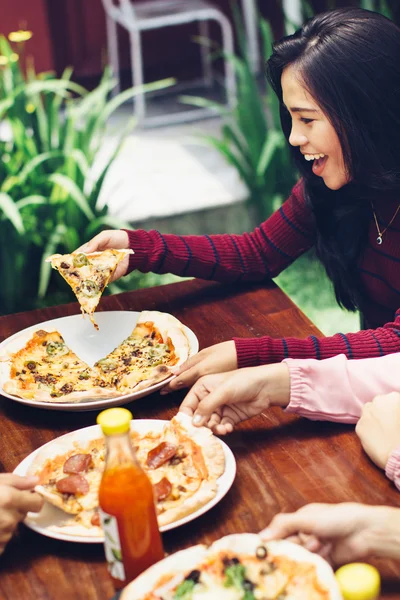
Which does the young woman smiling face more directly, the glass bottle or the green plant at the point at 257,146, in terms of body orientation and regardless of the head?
the glass bottle

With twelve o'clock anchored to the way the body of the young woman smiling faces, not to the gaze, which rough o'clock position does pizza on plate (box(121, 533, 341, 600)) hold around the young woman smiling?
The pizza on plate is roughly at 11 o'clock from the young woman smiling.

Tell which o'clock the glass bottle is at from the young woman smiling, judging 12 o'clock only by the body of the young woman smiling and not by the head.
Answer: The glass bottle is roughly at 11 o'clock from the young woman smiling.

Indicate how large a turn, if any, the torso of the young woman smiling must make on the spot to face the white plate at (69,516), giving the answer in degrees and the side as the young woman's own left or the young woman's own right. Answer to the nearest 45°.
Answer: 0° — they already face it

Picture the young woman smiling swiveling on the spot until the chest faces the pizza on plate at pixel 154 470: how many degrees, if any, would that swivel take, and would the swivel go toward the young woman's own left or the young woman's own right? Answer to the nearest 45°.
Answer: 0° — they already face it

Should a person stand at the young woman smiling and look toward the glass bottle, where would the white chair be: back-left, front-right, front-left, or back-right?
back-right

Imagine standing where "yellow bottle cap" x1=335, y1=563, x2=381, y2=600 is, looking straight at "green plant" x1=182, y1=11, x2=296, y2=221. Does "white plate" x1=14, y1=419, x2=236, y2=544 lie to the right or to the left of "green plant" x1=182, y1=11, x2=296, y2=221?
left

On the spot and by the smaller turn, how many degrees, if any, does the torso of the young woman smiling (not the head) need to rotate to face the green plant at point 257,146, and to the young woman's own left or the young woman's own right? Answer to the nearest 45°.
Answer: approximately 135° to the young woman's own right

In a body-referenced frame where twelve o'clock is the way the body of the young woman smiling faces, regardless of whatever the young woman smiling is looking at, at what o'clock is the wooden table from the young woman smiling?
The wooden table is roughly at 11 o'clock from the young woman smiling.
